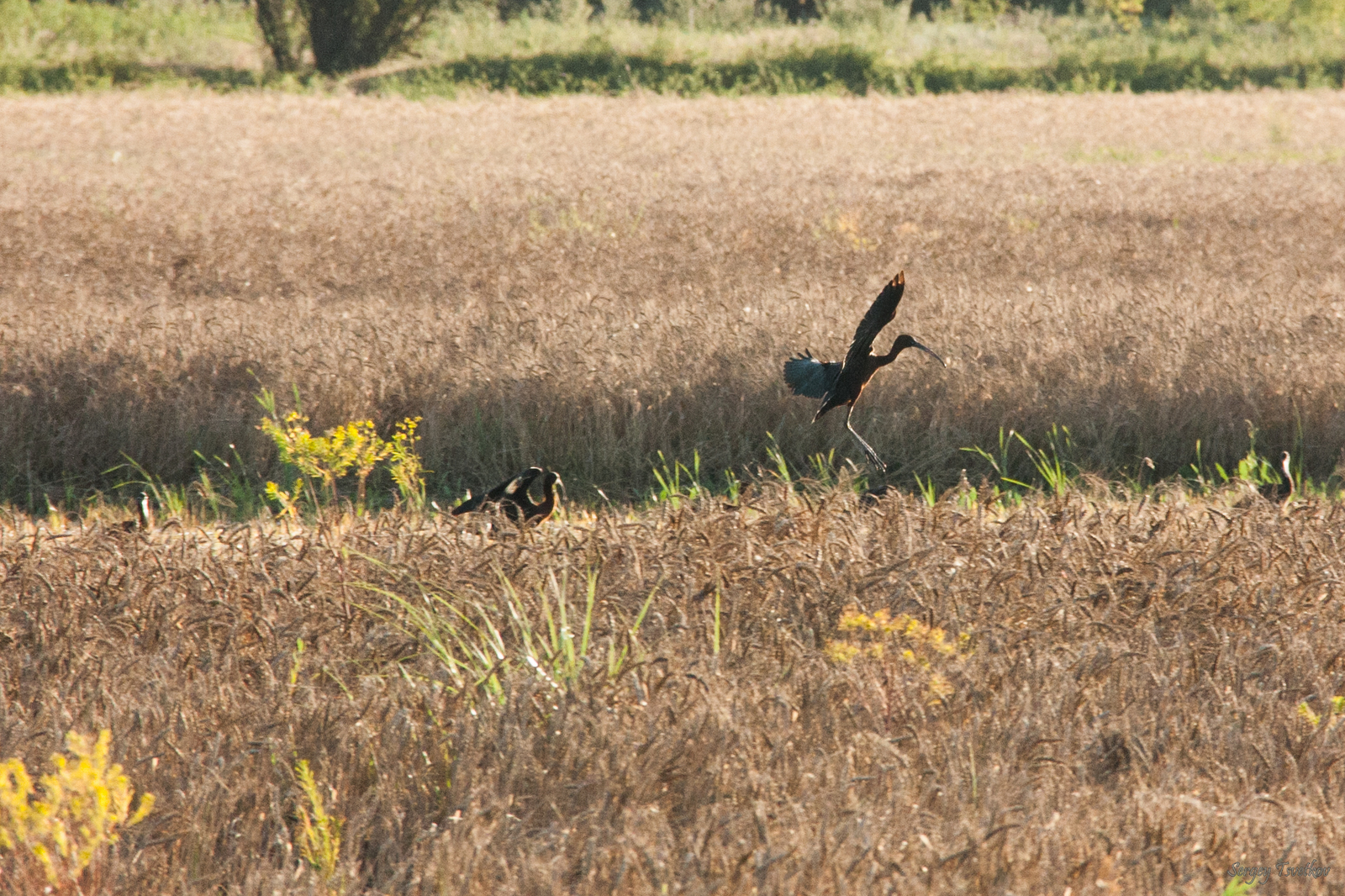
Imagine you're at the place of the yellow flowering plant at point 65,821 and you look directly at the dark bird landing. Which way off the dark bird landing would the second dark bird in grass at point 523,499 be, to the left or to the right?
left

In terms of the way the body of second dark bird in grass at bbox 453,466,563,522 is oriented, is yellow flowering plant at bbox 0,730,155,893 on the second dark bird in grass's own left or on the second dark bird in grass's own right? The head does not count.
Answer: on the second dark bird in grass's own right

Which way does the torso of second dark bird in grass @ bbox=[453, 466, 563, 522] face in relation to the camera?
to the viewer's right

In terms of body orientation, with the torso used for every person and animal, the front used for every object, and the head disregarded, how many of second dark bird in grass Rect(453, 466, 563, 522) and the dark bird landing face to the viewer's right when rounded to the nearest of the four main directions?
2

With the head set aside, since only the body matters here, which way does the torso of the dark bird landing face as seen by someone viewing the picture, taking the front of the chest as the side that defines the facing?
to the viewer's right

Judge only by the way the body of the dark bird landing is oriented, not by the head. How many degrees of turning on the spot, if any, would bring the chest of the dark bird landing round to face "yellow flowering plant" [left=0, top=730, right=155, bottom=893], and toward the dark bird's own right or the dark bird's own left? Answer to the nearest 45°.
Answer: approximately 135° to the dark bird's own right

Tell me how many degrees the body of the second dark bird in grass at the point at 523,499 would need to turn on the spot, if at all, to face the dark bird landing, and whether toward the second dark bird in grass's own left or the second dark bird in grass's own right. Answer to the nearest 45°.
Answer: approximately 45° to the second dark bird in grass's own right
